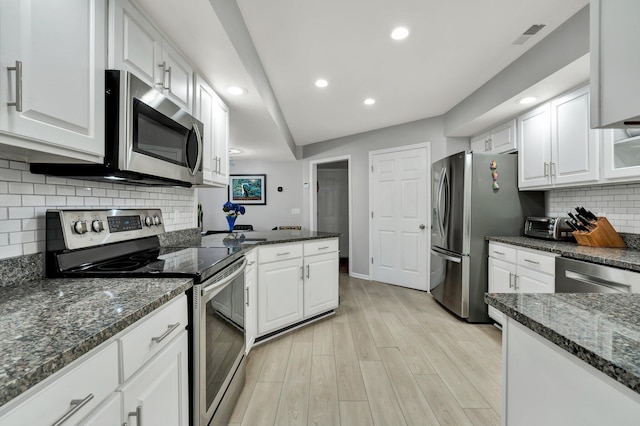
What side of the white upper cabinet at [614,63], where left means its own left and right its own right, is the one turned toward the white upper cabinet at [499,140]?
right

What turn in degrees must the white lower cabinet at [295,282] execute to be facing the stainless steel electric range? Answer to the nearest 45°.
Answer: approximately 45° to its right

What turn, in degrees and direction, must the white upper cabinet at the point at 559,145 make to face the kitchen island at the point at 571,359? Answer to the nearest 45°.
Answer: approximately 45° to its left

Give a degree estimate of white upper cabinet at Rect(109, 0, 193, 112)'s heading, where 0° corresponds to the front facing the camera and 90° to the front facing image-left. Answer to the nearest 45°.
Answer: approximately 315°

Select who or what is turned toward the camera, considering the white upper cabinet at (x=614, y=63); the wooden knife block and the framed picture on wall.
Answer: the framed picture on wall

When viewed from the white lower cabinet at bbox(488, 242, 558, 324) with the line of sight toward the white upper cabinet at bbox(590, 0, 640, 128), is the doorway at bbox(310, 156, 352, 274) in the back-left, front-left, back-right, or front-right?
back-right

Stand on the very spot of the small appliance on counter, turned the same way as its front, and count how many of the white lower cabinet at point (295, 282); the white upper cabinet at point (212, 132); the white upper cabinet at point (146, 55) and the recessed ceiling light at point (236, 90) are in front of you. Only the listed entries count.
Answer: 4

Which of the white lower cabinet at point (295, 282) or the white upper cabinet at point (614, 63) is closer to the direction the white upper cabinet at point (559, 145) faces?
the white lower cabinet

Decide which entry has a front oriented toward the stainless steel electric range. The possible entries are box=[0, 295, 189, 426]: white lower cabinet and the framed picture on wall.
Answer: the framed picture on wall

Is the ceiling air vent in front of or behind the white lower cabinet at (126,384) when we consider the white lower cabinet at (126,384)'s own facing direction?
in front

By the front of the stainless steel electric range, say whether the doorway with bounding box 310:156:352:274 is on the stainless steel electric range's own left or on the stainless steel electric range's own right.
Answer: on the stainless steel electric range's own left

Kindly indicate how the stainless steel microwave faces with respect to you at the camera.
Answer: facing the viewer and to the right of the viewer

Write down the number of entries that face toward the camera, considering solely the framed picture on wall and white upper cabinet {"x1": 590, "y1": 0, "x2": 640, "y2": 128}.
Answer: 1

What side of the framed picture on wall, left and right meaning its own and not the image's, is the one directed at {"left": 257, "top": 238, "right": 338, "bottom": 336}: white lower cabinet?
front

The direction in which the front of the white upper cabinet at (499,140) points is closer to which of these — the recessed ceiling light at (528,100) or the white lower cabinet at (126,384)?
the white lower cabinet

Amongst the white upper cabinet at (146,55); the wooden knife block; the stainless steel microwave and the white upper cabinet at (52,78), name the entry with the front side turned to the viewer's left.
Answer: the wooden knife block

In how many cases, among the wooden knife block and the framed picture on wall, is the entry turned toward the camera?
1

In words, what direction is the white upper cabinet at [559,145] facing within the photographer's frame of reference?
facing the viewer and to the left of the viewer
